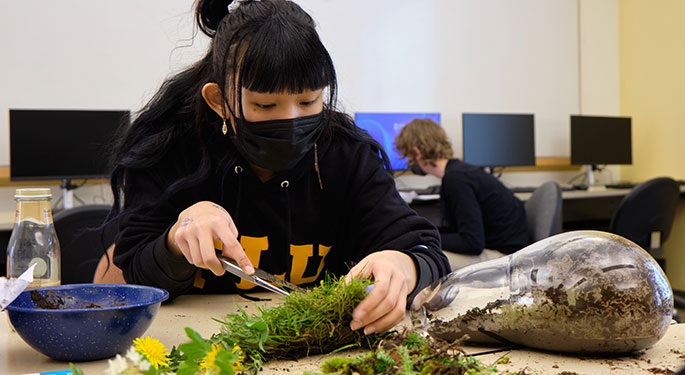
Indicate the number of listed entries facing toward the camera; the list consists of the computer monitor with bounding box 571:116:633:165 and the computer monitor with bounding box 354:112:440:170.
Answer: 2

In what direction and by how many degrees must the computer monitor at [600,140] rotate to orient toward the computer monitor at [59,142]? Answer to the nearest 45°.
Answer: approximately 45° to its right

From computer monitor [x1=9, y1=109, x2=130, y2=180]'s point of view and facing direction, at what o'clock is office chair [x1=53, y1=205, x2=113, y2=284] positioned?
The office chair is roughly at 12 o'clock from the computer monitor.

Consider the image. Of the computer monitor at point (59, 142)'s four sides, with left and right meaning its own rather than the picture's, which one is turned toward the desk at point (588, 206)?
left

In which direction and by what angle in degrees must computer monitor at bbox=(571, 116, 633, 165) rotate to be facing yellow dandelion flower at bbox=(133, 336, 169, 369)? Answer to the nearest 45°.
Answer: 0° — it already faces it

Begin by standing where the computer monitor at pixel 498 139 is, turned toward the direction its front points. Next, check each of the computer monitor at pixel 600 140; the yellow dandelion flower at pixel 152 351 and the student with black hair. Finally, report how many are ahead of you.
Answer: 2

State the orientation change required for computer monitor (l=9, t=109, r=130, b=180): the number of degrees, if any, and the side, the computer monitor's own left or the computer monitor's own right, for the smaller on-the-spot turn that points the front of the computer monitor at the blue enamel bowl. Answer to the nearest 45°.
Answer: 0° — it already faces it

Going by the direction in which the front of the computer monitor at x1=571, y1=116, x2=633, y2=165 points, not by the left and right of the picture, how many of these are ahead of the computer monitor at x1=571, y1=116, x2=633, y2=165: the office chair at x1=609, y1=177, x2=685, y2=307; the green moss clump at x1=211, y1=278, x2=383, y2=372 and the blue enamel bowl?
3
